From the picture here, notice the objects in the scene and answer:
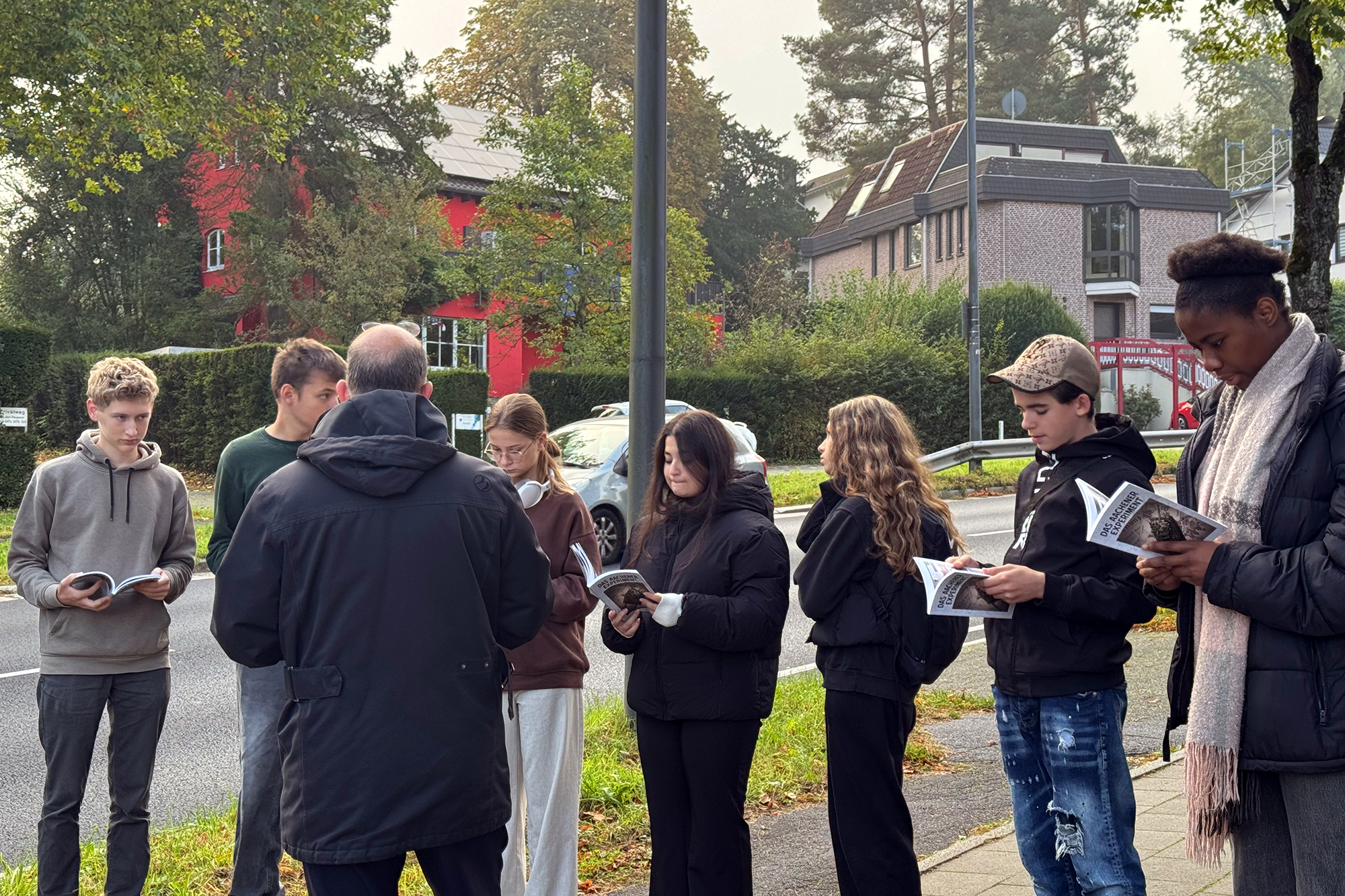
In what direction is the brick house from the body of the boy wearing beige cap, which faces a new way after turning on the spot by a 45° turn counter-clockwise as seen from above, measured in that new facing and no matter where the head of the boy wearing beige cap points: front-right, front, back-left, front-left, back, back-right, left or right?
back

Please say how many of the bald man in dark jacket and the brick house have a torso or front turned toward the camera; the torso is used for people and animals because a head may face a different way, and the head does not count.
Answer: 1

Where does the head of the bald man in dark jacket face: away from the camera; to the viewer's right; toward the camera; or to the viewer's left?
away from the camera

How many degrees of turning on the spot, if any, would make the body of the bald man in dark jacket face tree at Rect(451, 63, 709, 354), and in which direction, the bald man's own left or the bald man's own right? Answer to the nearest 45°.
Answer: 0° — they already face it

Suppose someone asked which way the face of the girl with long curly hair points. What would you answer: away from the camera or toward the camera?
away from the camera

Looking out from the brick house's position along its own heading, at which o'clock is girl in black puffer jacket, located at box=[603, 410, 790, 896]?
The girl in black puffer jacket is roughly at 12 o'clock from the brick house.

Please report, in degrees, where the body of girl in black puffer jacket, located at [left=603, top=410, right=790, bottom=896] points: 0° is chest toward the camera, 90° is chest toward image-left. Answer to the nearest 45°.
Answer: approximately 45°

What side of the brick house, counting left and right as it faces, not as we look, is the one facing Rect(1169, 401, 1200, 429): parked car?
front

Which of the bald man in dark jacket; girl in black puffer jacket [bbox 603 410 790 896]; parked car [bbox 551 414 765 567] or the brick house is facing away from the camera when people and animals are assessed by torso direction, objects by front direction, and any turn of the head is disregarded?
the bald man in dark jacket

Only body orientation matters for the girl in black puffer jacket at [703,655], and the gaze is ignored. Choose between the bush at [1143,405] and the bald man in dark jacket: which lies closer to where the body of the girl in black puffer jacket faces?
the bald man in dark jacket

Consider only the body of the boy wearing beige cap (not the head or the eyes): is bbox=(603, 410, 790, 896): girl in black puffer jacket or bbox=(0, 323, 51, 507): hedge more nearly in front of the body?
the girl in black puffer jacket

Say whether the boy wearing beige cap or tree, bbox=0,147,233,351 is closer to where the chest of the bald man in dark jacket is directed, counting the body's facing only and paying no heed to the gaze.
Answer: the tree

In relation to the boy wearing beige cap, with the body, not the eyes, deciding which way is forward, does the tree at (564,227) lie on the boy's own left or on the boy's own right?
on the boy's own right

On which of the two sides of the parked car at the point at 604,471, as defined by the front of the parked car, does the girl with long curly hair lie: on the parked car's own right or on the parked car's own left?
on the parked car's own left

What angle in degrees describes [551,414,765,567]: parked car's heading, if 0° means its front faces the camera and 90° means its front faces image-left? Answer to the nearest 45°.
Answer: approximately 45°
